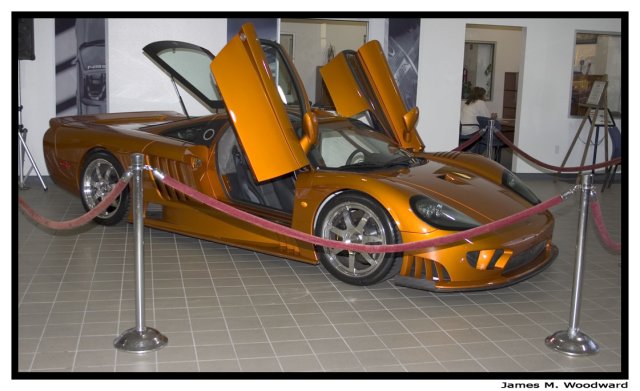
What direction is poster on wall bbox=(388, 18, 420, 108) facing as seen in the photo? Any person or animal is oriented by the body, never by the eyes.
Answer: toward the camera

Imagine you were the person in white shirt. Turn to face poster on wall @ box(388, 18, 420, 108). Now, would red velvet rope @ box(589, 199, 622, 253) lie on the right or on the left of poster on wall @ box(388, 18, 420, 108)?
left

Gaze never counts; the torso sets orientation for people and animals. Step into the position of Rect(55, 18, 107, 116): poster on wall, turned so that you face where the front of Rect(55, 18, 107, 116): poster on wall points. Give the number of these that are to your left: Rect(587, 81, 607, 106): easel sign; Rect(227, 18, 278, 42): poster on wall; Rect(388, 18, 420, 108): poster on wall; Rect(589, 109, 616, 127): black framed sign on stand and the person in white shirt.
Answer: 5

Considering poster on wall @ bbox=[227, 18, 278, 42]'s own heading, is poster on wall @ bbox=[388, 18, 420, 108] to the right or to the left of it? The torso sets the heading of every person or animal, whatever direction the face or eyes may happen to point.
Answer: on its left

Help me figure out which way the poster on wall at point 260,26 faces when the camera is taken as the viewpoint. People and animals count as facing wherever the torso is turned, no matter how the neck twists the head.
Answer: facing the viewer

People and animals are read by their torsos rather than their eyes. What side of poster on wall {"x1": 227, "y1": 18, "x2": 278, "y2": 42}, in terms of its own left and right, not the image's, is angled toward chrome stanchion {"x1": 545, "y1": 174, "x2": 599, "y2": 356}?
front

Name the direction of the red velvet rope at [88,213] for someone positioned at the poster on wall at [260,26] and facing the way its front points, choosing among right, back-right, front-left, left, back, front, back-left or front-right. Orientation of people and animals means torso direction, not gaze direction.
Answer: front

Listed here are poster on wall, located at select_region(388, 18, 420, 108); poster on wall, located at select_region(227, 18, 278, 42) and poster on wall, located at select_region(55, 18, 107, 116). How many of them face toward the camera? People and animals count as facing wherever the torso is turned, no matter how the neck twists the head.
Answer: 3

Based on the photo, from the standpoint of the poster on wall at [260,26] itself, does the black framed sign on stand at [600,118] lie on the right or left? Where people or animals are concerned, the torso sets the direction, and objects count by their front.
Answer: on its left

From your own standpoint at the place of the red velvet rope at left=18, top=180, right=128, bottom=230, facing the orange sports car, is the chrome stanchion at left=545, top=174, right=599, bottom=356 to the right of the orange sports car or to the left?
right

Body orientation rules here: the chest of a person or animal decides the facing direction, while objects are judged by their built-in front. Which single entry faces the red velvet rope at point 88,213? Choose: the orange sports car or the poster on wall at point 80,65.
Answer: the poster on wall

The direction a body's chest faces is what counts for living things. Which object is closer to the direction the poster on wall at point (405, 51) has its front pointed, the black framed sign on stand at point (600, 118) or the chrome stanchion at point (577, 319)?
the chrome stanchion

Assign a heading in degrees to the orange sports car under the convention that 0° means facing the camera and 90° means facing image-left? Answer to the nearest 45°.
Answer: approximately 315°

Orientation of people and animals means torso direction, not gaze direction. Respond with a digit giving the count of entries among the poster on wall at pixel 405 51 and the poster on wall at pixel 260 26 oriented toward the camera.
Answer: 2

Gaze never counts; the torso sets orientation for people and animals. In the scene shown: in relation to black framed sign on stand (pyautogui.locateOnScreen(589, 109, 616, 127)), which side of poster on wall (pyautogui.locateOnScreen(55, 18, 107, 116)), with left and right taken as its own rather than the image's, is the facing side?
left

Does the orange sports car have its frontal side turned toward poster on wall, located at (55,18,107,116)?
no

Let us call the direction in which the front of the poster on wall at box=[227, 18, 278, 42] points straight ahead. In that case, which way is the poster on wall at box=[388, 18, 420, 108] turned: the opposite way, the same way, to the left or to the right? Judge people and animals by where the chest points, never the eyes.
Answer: the same way

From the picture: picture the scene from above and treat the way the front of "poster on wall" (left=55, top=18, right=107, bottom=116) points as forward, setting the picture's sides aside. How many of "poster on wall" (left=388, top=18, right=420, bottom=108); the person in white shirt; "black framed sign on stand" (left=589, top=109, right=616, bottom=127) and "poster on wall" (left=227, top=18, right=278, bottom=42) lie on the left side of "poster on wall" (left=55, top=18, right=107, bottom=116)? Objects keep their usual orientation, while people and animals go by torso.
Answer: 4

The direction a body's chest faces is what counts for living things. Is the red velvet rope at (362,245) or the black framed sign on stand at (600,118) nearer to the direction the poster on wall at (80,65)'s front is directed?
the red velvet rope

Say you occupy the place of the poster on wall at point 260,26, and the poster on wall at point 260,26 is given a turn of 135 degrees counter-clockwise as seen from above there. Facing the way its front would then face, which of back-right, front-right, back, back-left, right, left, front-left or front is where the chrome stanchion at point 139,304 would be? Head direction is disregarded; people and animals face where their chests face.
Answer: back-right
